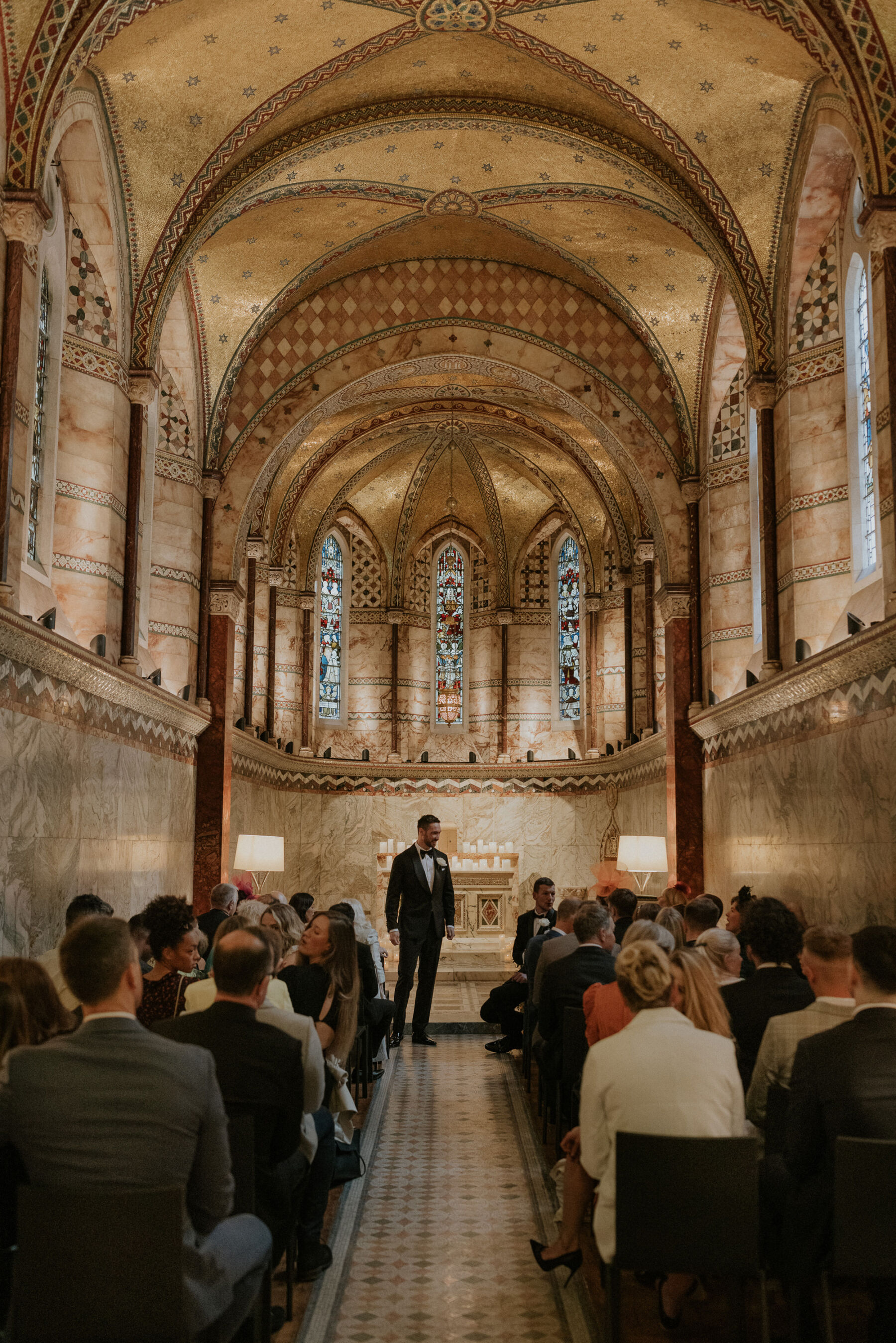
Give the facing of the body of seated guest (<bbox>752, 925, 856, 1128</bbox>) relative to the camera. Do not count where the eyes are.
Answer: away from the camera

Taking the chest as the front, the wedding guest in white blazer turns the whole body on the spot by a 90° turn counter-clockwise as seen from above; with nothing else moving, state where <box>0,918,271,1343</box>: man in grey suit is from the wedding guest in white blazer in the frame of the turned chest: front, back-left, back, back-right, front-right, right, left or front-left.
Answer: front-left

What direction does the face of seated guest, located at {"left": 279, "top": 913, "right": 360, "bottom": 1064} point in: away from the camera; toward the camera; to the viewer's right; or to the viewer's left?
to the viewer's left

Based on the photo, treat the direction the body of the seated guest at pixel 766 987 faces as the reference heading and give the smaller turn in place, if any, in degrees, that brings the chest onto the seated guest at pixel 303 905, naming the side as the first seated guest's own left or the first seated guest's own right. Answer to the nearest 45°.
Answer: approximately 45° to the first seated guest's own left

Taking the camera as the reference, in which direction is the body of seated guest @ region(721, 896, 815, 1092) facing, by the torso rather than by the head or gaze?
away from the camera

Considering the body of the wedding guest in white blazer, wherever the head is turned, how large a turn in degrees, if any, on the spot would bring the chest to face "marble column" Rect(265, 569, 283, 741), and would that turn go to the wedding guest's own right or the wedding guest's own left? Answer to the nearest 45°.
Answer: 0° — they already face it

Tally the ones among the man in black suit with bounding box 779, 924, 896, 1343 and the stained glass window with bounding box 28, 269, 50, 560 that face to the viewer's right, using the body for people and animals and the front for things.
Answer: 1

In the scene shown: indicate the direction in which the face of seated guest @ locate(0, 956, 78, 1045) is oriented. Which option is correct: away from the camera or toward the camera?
away from the camera

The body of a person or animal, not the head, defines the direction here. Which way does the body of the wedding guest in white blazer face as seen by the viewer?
away from the camera

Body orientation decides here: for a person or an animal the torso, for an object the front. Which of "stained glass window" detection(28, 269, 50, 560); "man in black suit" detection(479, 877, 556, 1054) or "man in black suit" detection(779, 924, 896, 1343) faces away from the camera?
"man in black suit" detection(779, 924, 896, 1343)

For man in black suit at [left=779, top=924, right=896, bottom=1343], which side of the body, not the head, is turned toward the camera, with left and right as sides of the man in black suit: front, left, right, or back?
back

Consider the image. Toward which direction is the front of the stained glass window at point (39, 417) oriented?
to the viewer's right

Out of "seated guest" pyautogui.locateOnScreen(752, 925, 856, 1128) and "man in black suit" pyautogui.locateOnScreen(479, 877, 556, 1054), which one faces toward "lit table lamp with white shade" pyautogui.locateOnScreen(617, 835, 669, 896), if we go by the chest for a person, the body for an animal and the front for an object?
the seated guest

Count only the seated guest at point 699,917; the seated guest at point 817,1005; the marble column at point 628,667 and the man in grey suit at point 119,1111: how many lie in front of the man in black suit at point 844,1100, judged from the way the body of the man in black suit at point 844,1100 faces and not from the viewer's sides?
3

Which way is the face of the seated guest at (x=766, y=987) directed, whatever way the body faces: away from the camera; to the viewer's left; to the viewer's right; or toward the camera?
away from the camera

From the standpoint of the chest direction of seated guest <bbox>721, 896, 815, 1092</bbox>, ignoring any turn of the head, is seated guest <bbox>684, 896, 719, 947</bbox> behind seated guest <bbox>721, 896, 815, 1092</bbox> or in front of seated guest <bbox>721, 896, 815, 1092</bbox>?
in front
